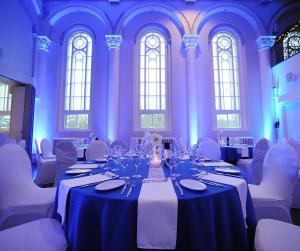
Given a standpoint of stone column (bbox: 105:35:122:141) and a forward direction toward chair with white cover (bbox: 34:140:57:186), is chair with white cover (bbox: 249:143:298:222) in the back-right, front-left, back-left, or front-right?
front-left

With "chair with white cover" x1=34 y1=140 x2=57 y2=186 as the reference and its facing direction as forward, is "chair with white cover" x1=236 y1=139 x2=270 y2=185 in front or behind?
in front

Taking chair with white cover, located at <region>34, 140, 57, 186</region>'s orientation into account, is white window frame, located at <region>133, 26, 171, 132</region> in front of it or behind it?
in front

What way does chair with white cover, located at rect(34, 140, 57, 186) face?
to the viewer's right

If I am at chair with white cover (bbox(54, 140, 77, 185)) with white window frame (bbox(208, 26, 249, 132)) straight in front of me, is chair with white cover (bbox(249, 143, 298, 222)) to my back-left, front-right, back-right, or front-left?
front-right

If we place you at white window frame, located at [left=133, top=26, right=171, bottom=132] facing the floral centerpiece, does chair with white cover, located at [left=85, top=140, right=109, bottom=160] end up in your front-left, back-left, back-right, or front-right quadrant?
front-right

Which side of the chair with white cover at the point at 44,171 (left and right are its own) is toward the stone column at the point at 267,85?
front

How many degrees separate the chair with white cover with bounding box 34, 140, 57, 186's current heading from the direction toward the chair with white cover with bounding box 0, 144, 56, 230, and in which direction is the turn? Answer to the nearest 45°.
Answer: approximately 90° to its right

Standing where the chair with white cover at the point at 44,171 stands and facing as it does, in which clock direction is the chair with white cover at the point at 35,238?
the chair with white cover at the point at 35,238 is roughly at 3 o'clock from the chair with white cover at the point at 44,171.
